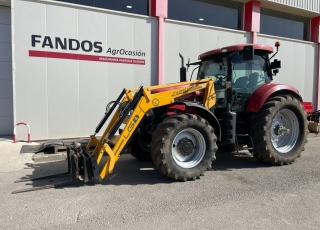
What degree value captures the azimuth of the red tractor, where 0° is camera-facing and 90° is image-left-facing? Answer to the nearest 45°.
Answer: approximately 45°
